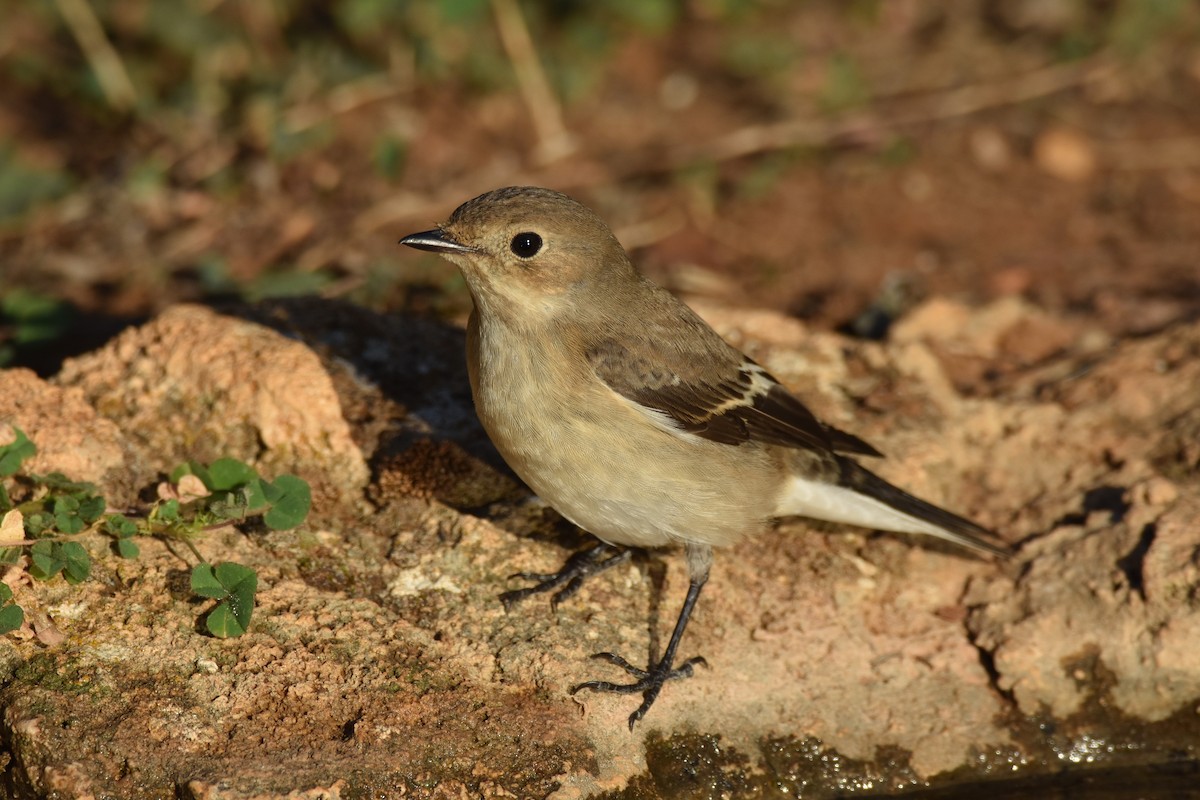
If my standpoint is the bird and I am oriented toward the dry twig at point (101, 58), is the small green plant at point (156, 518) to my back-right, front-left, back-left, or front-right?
front-left

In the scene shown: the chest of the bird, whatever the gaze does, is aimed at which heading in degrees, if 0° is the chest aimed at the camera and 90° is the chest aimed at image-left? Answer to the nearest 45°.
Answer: approximately 90°

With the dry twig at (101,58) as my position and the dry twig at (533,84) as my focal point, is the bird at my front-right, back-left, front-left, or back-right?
front-right

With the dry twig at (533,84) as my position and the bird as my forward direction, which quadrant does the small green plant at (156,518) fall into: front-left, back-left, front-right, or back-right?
front-right

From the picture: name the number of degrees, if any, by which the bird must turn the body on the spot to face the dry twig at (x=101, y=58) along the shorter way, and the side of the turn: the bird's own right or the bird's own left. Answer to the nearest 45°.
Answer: approximately 45° to the bird's own right

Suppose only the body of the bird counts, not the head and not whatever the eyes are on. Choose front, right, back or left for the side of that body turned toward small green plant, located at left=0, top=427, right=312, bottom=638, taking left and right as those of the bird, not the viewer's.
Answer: front
